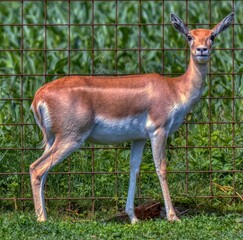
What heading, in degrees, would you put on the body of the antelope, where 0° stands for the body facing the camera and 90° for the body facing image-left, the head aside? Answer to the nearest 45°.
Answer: approximately 270°
